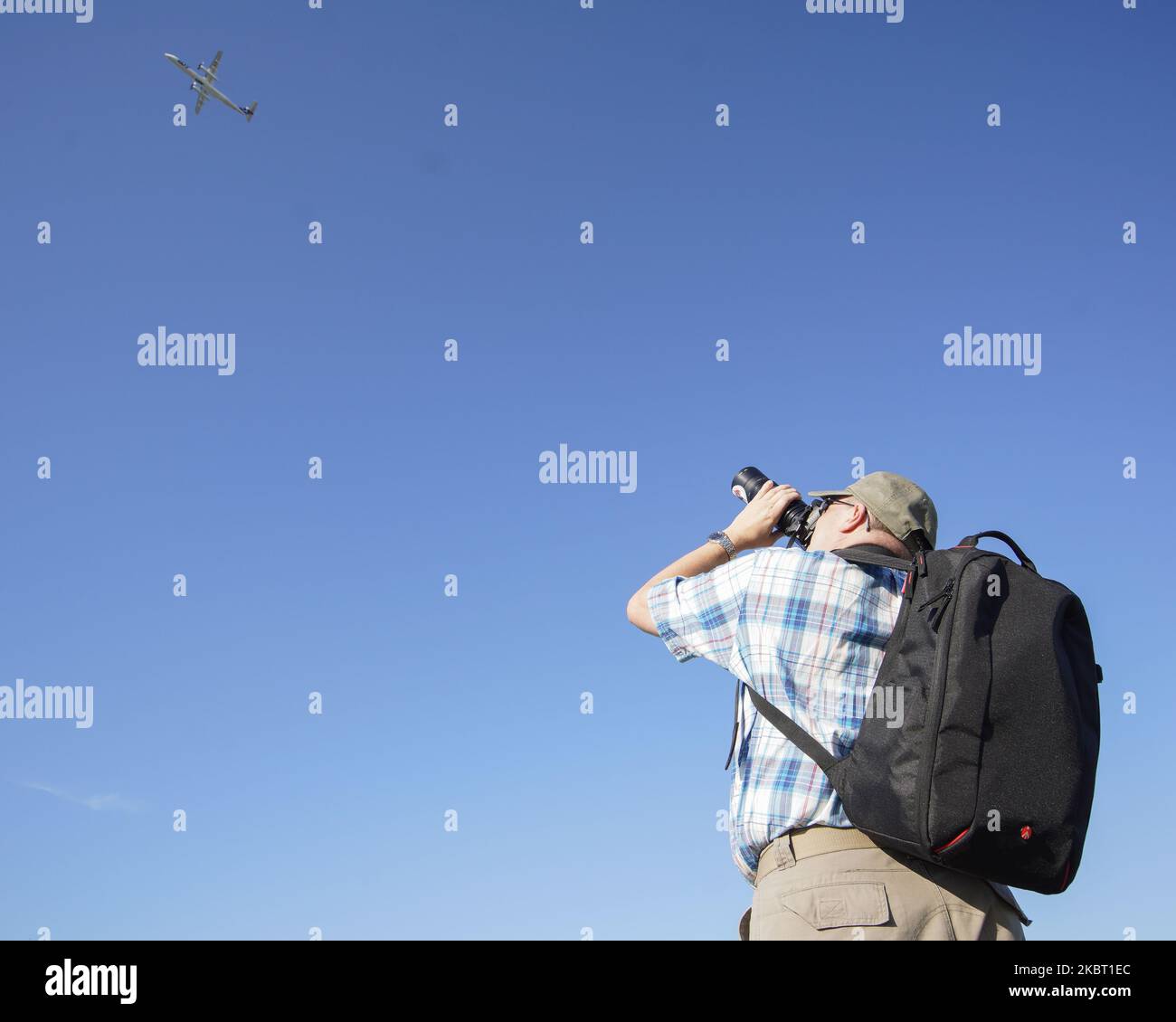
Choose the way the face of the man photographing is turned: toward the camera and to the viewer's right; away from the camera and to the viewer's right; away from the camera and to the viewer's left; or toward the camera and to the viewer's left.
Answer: away from the camera and to the viewer's left

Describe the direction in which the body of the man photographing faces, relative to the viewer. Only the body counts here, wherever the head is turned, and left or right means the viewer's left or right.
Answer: facing away from the viewer and to the left of the viewer
